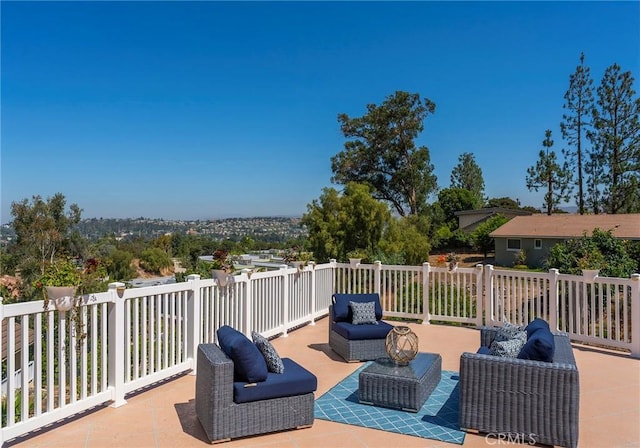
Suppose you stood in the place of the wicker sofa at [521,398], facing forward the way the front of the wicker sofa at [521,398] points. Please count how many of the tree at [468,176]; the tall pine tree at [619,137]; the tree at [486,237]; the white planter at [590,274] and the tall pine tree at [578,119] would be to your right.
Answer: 5

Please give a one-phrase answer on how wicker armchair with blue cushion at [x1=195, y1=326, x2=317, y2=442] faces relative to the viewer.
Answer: facing to the right of the viewer

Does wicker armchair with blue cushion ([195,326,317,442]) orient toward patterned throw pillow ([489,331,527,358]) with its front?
yes

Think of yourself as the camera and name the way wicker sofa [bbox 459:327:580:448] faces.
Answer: facing to the left of the viewer

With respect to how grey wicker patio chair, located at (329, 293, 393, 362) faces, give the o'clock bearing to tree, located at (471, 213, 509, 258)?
The tree is roughly at 8 o'clock from the grey wicker patio chair.

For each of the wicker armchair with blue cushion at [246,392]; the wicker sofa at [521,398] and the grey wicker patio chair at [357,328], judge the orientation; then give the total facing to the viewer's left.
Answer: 1

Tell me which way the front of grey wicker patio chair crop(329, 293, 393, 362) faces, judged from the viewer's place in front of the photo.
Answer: facing the viewer and to the right of the viewer

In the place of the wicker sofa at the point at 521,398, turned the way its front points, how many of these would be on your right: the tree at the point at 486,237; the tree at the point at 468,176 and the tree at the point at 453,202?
3

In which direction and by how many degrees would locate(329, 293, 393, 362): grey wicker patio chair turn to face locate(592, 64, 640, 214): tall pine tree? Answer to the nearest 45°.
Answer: approximately 90° to its left

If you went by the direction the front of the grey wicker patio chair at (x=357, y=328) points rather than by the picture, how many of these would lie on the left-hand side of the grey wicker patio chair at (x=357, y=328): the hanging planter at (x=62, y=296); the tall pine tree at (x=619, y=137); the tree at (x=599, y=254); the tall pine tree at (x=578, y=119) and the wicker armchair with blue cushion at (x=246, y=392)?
3

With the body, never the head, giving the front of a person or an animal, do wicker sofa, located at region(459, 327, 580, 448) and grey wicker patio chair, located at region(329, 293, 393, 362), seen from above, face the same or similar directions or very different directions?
very different directions
